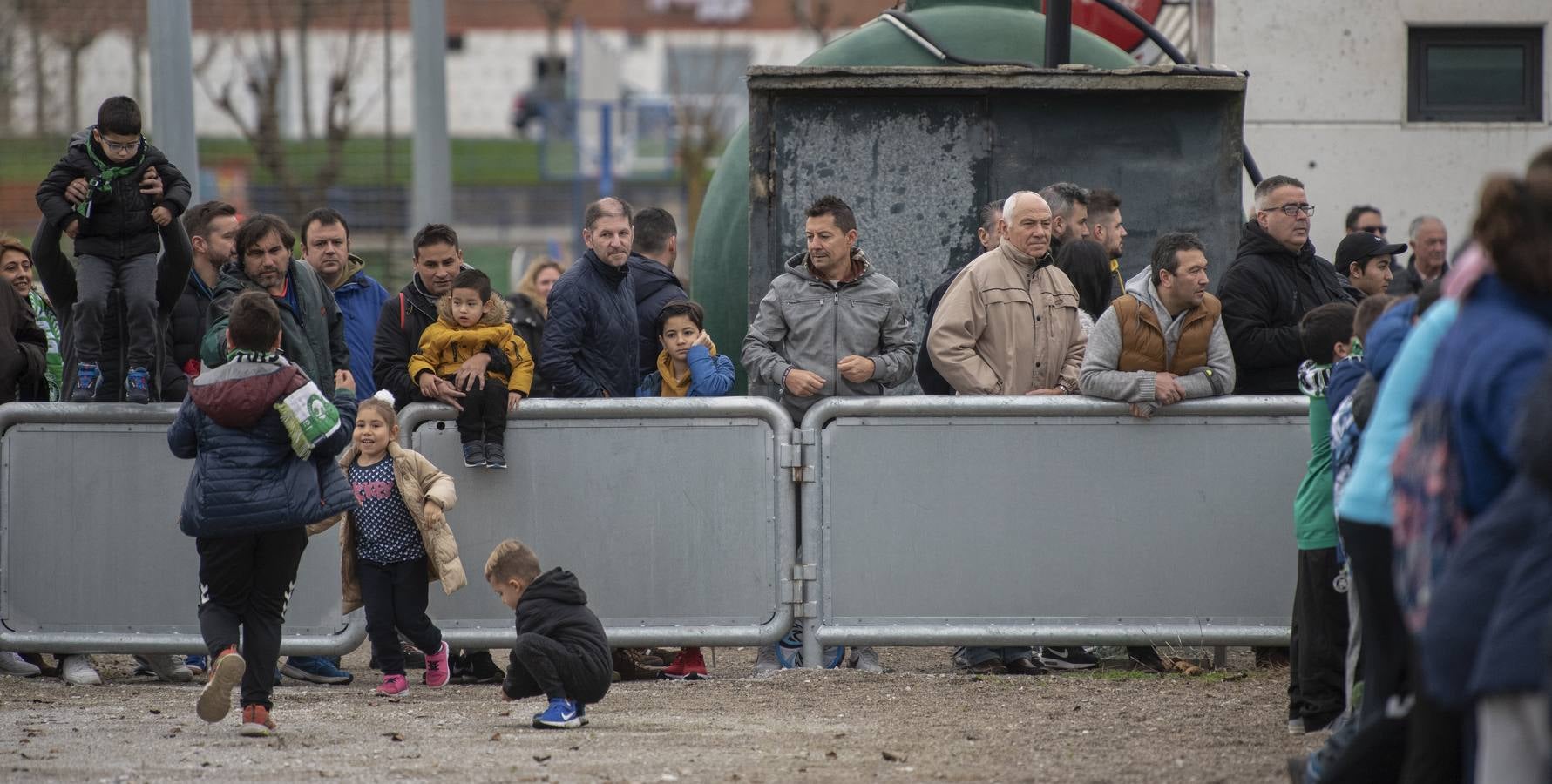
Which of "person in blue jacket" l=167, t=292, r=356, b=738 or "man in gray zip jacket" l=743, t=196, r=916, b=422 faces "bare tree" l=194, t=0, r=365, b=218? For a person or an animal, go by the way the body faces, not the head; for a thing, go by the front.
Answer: the person in blue jacket

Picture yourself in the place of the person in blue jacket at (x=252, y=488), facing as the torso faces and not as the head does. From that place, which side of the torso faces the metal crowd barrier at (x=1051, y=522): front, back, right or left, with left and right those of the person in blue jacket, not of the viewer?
right

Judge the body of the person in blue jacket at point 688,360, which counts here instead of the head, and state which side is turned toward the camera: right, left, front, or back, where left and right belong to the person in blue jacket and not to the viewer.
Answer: front

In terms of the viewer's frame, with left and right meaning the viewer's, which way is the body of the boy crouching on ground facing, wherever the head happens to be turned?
facing to the left of the viewer

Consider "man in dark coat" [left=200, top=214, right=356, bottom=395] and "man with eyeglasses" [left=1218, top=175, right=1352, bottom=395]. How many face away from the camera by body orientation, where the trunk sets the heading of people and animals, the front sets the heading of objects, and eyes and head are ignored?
0

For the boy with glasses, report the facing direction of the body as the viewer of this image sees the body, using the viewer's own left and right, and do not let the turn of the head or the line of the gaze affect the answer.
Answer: facing the viewer

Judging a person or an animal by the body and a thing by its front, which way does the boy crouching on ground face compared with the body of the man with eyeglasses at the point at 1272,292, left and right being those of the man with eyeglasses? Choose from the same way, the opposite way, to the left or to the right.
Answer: to the right

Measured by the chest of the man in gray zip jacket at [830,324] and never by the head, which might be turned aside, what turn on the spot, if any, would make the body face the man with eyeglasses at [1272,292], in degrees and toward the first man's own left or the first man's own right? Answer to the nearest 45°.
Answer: approximately 90° to the first man's own left

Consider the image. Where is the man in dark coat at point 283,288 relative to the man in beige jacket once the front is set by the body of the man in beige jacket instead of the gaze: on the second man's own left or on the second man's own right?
on the second man's own right

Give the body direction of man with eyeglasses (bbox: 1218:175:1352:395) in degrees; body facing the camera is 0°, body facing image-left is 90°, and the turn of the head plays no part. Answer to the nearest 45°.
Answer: approximately 315°

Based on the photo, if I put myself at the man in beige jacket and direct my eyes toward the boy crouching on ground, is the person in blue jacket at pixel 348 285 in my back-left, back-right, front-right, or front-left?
front-right

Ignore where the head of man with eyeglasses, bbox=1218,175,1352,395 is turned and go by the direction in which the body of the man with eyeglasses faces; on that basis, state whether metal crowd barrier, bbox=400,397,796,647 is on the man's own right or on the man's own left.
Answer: on the man's own right

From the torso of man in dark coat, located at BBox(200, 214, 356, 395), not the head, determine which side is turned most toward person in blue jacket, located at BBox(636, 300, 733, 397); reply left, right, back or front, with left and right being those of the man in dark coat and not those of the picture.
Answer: left

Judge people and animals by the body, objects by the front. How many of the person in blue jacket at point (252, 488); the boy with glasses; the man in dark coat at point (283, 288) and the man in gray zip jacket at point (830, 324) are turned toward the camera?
3

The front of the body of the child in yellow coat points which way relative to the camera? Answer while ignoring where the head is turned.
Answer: toward the camera

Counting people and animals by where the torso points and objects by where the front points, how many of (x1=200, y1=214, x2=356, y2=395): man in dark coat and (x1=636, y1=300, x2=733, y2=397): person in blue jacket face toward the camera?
2

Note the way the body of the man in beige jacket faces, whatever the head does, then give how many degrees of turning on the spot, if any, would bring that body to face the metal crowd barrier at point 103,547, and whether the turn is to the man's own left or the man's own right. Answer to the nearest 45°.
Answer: approximately 135° to the man's own right

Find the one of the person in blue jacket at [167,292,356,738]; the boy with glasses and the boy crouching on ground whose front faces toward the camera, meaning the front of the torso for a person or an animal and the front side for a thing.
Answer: the boy with glasses

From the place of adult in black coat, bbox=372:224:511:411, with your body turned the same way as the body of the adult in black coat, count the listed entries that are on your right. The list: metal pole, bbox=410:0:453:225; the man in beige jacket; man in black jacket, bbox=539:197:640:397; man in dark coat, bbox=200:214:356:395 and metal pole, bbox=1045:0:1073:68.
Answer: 1
